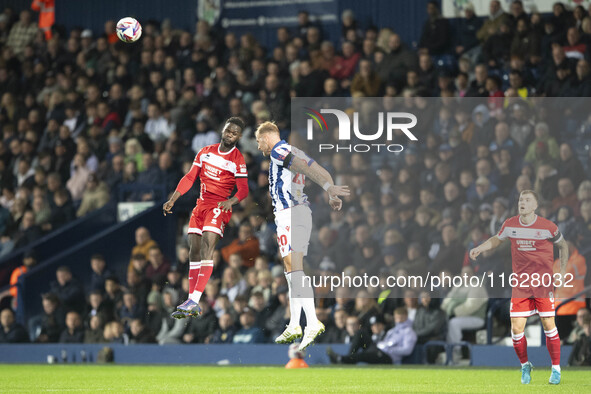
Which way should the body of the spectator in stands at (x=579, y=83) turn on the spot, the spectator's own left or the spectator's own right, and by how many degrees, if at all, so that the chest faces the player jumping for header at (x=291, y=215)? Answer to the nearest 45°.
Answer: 0° — they already face them

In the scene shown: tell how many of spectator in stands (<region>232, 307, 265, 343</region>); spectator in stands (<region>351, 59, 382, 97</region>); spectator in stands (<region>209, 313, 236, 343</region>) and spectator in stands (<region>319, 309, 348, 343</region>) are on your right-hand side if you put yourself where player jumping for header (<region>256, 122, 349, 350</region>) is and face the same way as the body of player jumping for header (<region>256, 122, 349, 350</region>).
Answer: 4

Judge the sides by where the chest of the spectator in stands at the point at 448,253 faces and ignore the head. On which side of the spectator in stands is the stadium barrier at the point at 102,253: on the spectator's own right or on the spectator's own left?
on the spectator's own right

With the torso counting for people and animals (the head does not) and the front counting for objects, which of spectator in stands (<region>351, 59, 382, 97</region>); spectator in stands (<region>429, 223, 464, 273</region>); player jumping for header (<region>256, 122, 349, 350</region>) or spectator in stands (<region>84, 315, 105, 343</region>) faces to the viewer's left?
the player jumping for header

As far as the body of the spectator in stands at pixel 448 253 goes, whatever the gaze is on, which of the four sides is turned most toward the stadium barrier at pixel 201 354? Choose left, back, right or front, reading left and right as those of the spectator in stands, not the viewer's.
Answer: right

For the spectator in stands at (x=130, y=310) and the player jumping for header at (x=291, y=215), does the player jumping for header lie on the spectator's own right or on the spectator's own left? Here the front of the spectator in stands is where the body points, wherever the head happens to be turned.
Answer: on the spectator's own left
